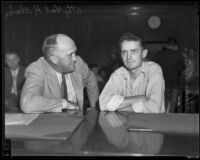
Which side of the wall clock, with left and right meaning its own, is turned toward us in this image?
front

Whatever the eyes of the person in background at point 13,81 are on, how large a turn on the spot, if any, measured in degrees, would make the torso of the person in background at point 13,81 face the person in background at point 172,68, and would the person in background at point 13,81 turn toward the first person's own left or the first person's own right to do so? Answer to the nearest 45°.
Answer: approximately 90° to the first person's own left

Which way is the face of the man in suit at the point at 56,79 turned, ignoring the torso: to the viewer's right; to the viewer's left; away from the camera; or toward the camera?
to the viewer's right

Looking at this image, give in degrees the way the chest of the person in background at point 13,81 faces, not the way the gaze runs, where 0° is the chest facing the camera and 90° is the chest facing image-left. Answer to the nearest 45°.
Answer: approximately 0°
